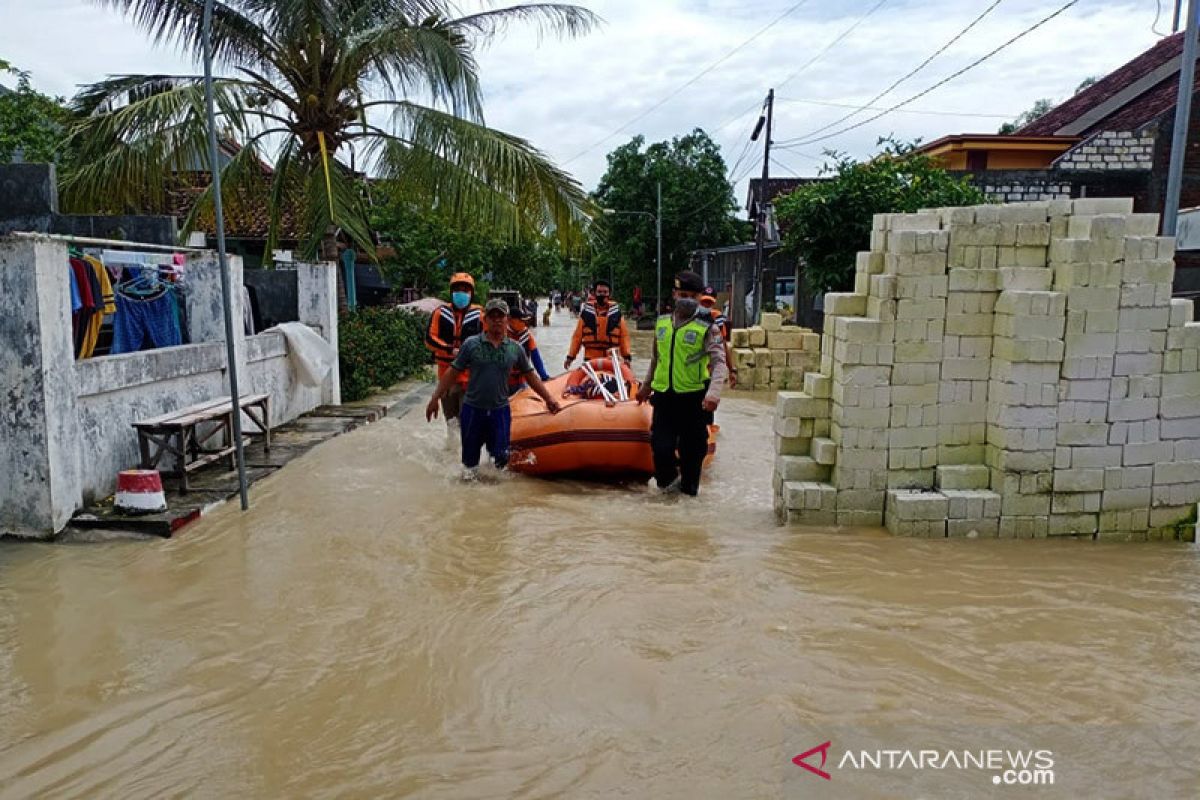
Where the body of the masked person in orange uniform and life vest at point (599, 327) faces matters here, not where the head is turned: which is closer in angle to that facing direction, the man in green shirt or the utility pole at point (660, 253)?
the man in green shirt

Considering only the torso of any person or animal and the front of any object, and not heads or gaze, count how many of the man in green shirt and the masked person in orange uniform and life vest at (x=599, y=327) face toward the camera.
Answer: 2

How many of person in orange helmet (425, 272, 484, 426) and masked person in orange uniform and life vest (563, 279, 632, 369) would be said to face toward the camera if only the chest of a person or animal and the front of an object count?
2

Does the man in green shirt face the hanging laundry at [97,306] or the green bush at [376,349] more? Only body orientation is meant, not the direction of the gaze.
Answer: the hanging laundry

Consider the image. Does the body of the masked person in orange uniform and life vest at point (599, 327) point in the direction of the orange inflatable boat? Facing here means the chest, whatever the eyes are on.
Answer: yes

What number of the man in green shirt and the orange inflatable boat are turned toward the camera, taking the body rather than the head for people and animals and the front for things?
2

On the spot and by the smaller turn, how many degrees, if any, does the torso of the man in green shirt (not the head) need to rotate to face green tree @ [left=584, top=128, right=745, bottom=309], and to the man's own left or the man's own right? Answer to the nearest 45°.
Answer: approximately 180°

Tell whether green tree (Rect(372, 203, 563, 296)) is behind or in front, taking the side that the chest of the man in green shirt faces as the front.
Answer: behind

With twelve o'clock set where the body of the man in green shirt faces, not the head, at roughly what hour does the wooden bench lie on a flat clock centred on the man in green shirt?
The wooden bench is roughly at 3 o'clock from the man in green shirt.

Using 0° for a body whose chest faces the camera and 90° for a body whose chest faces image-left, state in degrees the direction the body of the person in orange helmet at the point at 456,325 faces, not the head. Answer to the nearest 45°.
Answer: approximately 0°

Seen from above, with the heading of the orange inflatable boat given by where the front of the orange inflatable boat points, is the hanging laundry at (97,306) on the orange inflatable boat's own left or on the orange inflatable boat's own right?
on the orange inflatable boat's own right

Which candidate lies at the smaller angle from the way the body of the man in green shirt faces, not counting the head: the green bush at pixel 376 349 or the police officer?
the police officer

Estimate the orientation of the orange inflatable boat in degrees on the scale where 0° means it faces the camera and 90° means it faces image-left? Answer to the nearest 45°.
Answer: approximately 0°
